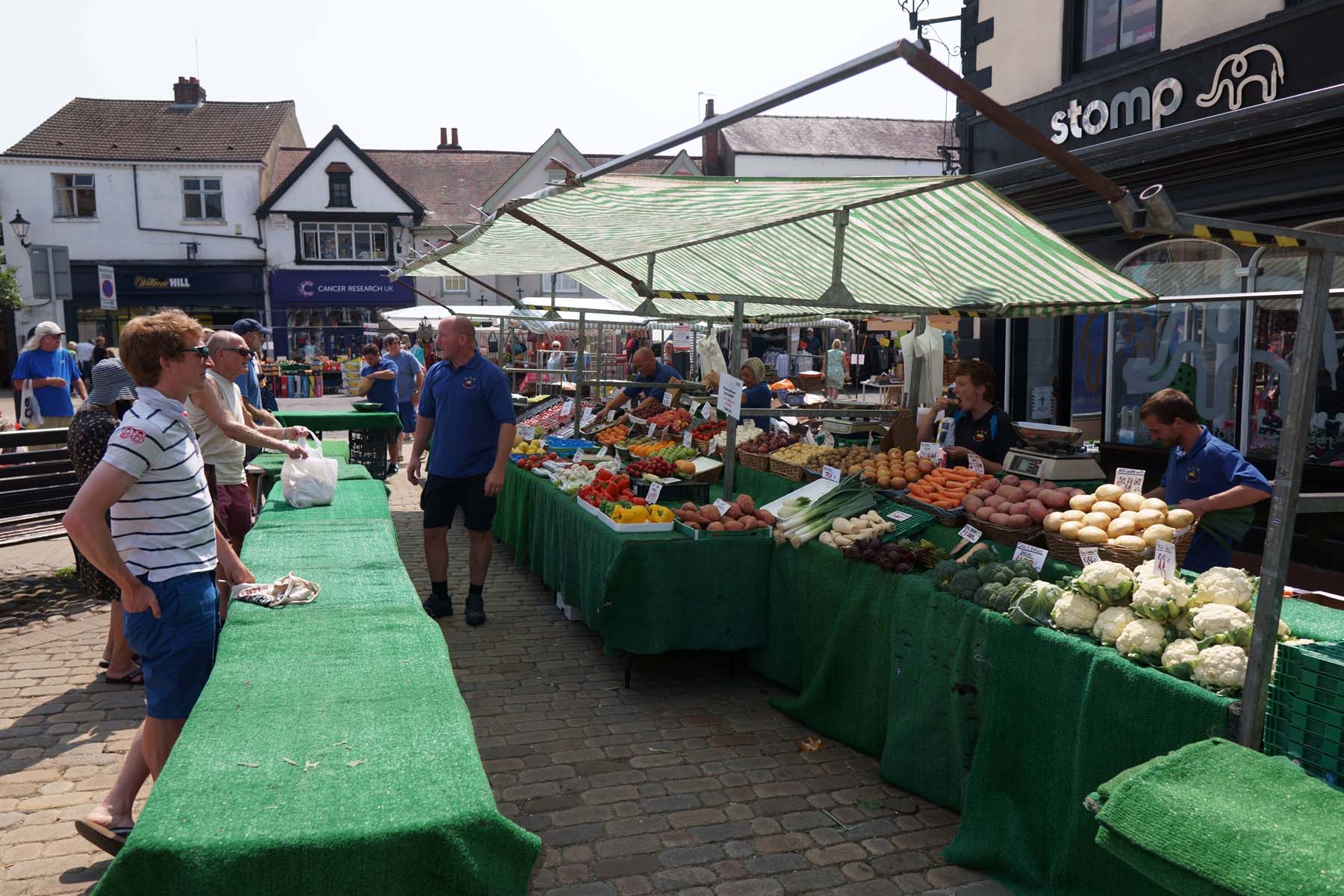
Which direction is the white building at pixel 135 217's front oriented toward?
toward the camera

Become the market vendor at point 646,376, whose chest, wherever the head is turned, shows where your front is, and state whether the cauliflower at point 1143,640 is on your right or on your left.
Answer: on your left

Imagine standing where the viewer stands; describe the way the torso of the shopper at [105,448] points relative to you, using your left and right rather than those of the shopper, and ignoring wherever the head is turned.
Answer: facing to the right of the viewer

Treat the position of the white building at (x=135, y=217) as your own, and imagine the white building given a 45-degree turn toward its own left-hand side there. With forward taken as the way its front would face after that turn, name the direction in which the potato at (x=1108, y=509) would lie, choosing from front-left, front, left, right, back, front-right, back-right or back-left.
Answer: front-right

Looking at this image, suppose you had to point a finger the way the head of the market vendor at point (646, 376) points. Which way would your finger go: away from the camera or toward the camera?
toward the camera

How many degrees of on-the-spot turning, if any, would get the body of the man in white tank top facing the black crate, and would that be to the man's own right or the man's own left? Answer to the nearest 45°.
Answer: approximately 90° to the man's own left

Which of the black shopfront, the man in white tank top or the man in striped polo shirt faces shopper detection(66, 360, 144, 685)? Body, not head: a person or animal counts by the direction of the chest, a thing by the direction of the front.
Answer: the black shopfront

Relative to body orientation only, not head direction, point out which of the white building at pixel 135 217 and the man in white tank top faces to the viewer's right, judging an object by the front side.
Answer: the man in white tank top

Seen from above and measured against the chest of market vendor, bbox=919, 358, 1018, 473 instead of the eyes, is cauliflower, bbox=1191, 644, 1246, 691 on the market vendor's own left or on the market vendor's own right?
on the market vendor's own left

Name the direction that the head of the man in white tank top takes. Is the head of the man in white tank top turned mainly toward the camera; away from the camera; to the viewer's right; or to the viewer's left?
to the viewer's right

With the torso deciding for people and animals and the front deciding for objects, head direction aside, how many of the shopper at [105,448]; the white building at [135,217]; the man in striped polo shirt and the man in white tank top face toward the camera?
1

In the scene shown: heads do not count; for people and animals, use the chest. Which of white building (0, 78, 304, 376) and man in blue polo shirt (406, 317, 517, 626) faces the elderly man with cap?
the white building

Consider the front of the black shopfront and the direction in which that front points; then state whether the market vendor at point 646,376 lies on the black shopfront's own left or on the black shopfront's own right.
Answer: on the black shopfront's own right

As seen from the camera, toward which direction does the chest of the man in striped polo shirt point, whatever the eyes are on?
to the viewer's right

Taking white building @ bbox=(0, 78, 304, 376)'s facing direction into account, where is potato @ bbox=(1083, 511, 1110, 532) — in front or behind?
in front

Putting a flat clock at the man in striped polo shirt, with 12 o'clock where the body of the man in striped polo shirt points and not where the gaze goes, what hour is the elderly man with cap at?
The elderly man with cap is roughly at 9 o'clock from the man in striped polo shirt.

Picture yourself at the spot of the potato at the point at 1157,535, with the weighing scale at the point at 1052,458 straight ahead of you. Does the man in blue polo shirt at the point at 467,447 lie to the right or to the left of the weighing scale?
left
